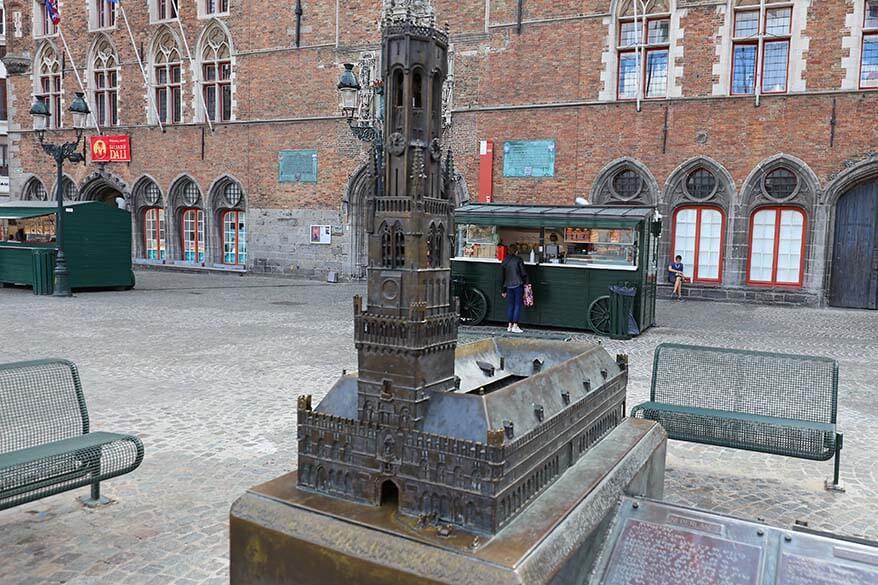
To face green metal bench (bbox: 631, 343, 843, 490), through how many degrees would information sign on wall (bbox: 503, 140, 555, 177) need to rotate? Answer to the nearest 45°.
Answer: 0° — it already faces it

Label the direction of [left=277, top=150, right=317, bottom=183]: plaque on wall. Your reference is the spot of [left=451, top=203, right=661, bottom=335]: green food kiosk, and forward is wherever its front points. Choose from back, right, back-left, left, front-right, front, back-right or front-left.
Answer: back-right

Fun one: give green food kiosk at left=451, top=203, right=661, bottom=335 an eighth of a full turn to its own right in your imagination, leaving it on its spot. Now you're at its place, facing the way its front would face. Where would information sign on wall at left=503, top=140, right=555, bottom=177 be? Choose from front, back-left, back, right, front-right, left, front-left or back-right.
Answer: back-right

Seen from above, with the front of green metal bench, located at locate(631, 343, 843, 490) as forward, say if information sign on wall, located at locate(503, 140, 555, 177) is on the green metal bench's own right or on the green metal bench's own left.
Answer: on the green metal bench's own right

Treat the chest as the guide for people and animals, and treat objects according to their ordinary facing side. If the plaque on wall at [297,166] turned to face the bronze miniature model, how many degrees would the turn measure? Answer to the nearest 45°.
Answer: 0° — it already faces it

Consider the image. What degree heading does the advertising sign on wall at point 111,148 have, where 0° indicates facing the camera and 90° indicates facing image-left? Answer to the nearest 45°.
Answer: approximately 0°

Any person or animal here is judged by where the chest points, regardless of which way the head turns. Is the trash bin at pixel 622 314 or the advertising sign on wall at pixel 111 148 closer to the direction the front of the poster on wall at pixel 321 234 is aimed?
the trash bin
